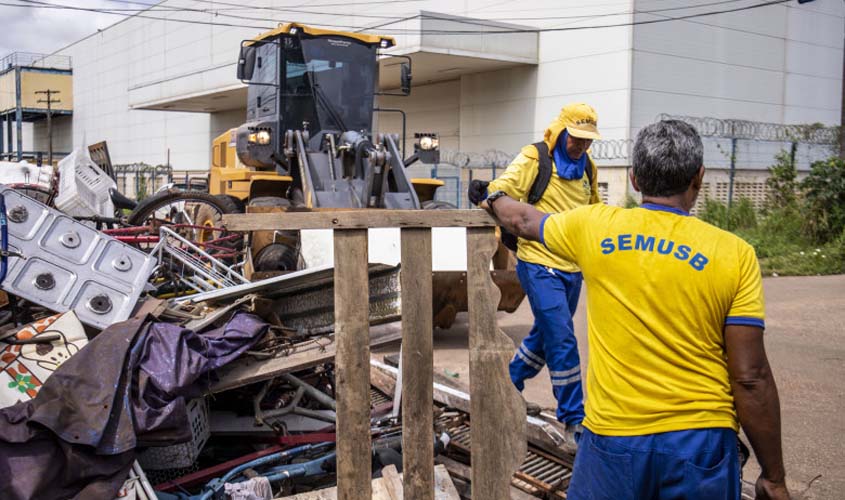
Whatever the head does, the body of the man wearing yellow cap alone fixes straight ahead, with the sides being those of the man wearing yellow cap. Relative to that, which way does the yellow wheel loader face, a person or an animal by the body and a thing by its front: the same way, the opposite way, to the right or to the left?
the same way

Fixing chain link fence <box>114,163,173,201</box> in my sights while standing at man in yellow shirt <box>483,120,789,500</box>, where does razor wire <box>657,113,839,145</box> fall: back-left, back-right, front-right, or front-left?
front-right

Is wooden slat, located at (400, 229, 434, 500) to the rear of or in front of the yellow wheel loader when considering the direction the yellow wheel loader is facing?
in front

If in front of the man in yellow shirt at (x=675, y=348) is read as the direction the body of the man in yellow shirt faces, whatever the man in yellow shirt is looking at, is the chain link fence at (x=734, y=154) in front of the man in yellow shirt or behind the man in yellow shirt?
in front

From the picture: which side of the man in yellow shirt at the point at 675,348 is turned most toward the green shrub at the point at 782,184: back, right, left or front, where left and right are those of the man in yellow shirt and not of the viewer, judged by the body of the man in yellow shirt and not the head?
front

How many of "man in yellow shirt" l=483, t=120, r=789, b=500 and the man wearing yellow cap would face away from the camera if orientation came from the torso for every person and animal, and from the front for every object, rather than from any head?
1

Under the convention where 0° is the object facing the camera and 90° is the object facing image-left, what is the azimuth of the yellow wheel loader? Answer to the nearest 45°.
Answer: approximately 315°

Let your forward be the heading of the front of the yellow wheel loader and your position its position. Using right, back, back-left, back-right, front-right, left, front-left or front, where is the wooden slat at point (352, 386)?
front-right

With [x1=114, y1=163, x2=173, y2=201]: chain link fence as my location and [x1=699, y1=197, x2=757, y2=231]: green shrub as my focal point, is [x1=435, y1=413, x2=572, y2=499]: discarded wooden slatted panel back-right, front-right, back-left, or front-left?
front-right

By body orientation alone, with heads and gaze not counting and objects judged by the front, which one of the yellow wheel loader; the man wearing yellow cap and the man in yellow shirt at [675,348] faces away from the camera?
the man in yellow shirt

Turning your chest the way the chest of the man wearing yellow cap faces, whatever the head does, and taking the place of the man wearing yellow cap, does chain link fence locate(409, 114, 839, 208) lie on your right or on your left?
on your left

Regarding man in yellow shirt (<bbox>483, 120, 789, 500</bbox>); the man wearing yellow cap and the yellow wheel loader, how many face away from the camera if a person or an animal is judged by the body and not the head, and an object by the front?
1

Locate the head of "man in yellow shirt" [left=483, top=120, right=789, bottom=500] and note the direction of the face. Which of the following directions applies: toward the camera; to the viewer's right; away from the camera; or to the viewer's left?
away from the camera

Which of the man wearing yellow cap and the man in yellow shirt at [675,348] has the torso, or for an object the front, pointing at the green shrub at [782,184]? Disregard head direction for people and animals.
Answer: the man in yellow shirt

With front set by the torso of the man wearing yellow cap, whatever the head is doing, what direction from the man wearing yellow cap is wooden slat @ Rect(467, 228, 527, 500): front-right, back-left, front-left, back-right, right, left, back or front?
front-right

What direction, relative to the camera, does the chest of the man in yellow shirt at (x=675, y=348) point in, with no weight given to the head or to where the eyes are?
away from the camera

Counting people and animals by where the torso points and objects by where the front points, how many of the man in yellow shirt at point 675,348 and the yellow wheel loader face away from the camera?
1
